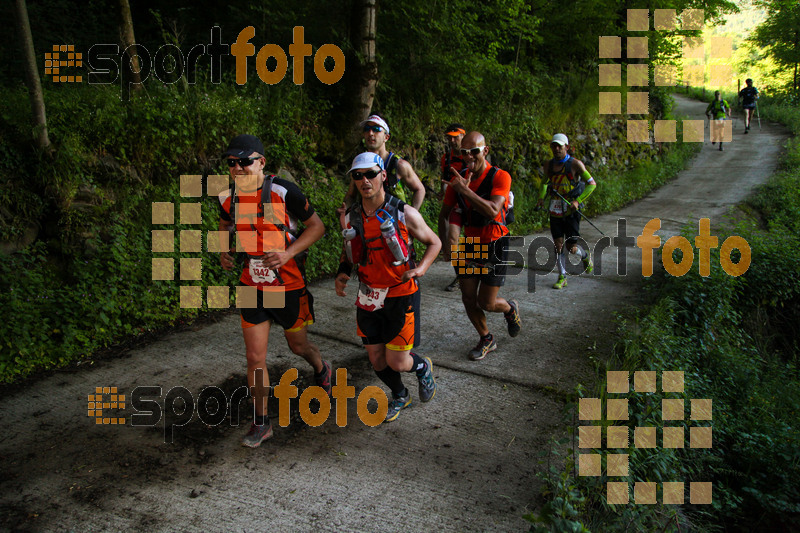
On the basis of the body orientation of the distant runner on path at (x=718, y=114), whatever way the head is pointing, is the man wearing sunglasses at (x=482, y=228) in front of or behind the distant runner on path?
in front

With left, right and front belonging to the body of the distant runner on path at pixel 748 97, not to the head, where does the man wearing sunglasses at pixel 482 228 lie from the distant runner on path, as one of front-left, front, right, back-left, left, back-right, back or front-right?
front

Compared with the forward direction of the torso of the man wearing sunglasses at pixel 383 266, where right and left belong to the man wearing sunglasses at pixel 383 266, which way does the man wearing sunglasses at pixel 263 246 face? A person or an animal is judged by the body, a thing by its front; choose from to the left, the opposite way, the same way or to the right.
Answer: the same way

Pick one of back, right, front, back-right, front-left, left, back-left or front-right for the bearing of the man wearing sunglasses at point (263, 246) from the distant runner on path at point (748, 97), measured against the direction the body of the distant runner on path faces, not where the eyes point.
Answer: front

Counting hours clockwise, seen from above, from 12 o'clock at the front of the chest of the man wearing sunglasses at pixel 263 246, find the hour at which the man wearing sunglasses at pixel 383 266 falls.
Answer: the man wearing sunglasses at pixel 383 266 is roughly at 8 o'clock from the man wearing sunglasses at pixel 263 246.

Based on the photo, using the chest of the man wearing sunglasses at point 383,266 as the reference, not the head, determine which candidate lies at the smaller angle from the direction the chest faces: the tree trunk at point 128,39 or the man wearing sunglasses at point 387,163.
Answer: the tree trunk

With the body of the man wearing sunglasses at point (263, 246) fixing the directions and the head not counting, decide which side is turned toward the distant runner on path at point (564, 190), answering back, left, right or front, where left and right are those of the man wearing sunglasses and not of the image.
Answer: back

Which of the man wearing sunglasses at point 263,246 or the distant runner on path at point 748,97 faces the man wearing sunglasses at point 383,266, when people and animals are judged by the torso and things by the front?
the distant runner on path

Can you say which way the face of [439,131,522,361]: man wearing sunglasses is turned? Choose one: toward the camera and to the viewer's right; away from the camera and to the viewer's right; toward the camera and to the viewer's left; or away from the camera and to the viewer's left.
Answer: toward the camera and to the viewer's left

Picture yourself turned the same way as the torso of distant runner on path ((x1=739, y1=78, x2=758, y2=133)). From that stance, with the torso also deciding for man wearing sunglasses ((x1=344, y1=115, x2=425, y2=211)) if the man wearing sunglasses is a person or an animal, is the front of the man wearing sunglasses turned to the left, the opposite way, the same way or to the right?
the same way

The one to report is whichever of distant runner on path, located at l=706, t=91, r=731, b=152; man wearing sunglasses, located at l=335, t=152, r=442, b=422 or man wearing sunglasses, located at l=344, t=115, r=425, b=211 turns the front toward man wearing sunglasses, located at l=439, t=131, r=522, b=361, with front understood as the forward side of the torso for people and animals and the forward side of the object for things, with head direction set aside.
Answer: the distant runner on path

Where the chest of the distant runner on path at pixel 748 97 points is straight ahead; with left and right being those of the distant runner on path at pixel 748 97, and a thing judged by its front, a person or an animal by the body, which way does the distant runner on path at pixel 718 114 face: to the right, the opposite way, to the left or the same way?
the same way

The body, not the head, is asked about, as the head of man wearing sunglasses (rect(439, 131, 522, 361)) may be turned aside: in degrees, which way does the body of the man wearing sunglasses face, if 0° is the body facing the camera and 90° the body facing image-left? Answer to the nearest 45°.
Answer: approximately 45°

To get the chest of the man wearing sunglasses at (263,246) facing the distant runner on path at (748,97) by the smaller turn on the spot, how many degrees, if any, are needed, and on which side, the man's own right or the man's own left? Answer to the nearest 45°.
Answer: approximately 180°

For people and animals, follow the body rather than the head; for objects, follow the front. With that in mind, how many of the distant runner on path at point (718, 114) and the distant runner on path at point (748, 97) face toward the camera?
2

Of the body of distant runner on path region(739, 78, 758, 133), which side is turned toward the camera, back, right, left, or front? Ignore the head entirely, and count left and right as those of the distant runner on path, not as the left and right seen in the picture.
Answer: front

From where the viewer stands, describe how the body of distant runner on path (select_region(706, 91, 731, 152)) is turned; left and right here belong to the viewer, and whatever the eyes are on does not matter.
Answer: facing the viewer
